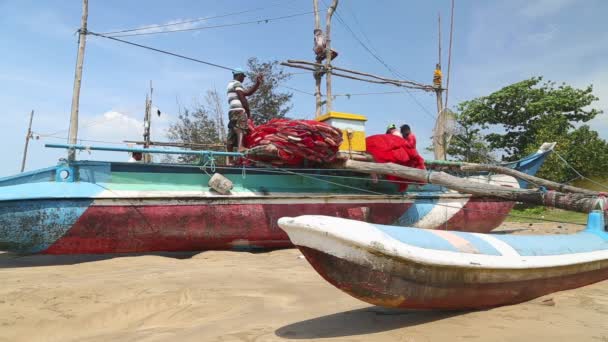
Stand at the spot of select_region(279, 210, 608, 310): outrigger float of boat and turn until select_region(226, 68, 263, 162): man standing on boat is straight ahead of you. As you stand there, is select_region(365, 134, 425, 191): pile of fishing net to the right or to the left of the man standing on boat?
right

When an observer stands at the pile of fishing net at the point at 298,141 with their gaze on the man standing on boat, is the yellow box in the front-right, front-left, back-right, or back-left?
back-right

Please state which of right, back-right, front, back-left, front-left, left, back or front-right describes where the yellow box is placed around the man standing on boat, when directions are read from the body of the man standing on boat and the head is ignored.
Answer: front

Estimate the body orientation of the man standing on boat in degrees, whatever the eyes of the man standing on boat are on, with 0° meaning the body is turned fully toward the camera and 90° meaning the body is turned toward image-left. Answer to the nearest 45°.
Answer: approximately 270°

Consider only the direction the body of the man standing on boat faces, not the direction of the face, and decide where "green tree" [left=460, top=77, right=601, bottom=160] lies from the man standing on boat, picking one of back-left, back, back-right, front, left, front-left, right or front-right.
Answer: front-left

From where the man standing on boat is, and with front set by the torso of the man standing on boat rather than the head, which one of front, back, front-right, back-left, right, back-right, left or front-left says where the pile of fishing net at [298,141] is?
front-right

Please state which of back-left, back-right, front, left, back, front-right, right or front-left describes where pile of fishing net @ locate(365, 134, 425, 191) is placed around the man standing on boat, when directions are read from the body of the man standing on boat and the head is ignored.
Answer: front

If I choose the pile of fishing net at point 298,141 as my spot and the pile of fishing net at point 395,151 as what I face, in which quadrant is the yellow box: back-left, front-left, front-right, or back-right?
front-left
